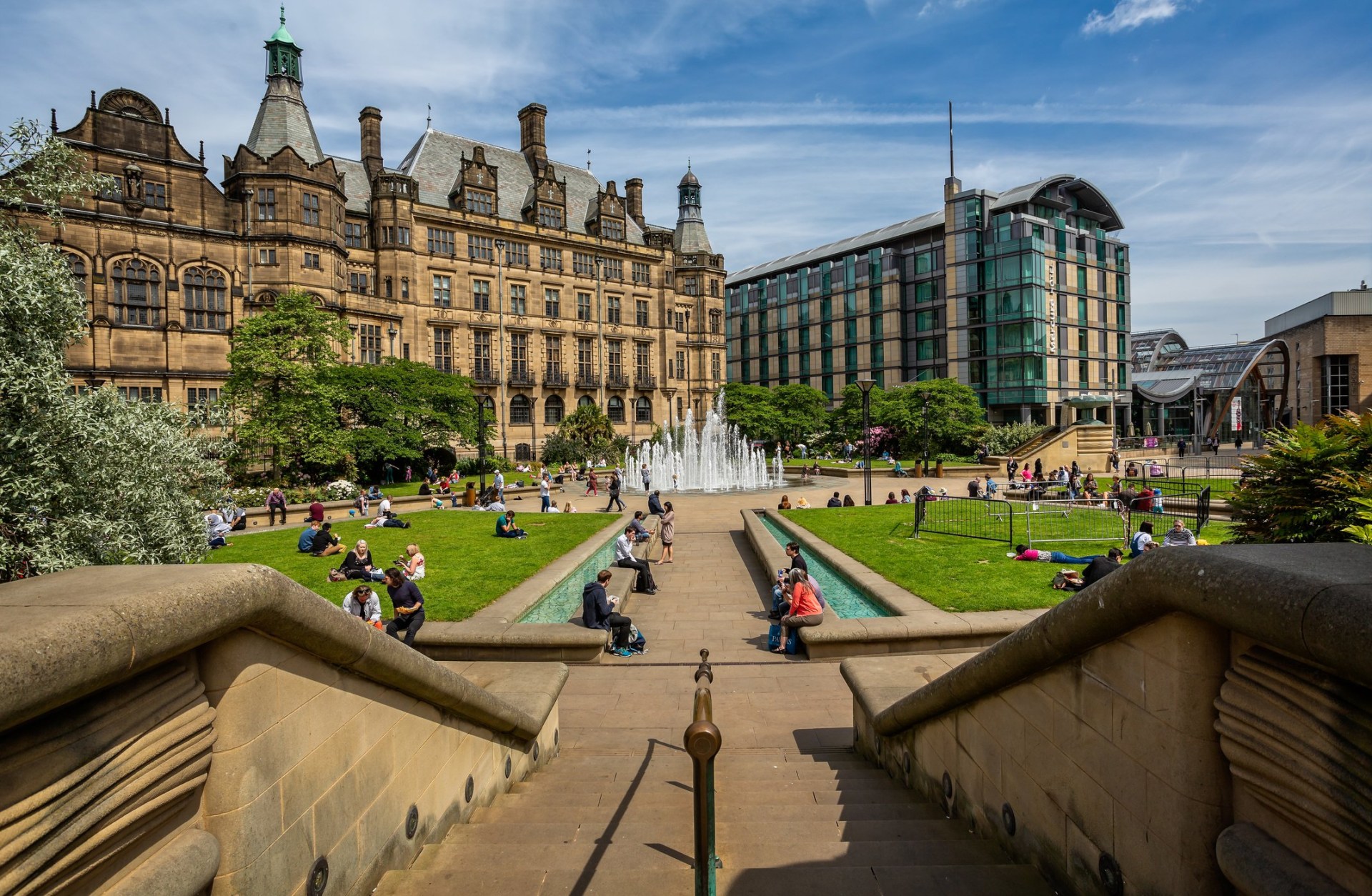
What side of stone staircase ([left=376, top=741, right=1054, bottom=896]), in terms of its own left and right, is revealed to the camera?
back

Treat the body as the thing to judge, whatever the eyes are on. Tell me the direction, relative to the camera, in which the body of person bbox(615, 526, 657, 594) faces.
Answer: to the viewer's right

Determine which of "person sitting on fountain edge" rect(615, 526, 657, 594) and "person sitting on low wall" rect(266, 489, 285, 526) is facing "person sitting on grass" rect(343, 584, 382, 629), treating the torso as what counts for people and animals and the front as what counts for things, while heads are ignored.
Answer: "person sitting on low wall" rect(266, 489, 285, 526)

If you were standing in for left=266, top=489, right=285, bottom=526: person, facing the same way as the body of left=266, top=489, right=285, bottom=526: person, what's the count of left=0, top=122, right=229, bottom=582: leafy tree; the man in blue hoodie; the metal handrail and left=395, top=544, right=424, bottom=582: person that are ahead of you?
4

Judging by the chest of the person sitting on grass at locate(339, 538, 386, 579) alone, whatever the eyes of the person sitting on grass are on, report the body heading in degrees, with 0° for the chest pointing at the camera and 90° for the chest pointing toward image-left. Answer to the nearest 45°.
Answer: approximately 315°

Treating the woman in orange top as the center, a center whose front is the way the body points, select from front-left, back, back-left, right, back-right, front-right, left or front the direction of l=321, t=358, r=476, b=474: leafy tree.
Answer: front-right
